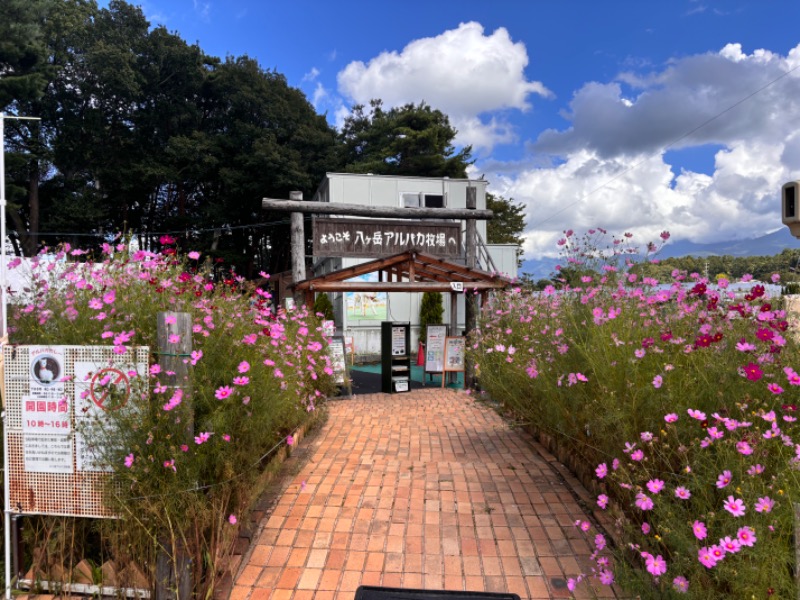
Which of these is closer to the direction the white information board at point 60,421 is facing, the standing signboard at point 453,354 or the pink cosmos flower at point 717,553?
the pink cosmos flower

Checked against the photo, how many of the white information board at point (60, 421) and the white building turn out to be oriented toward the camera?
2

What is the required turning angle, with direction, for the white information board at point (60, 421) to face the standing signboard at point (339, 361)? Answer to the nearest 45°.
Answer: approximately 135° to its left

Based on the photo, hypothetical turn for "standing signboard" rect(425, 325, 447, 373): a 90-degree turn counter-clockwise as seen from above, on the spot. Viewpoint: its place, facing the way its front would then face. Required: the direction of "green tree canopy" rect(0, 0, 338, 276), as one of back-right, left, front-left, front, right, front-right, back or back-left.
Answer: back-left

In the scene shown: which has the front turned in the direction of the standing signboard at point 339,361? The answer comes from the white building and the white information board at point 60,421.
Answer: the white building

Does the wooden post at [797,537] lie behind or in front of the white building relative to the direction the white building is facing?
in front

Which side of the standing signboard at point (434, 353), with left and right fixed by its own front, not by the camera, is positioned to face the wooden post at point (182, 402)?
front

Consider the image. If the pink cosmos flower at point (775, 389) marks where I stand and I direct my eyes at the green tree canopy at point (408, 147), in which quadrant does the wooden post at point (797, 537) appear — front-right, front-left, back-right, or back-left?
back-left

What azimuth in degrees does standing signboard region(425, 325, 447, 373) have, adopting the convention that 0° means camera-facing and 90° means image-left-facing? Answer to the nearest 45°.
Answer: approximately 0°

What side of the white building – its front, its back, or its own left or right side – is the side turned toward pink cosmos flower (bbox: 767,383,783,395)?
front

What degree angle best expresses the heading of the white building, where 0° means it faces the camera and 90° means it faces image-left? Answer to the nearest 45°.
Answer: approximately 0°
